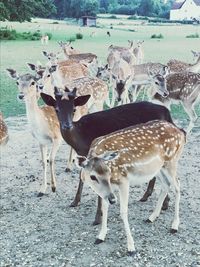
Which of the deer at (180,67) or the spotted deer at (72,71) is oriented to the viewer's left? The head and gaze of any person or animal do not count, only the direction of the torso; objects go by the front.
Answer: the spotted deer

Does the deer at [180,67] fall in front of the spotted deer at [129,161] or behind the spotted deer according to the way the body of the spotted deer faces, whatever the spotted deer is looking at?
behind

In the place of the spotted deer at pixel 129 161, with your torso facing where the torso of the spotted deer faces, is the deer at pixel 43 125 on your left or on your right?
on your right

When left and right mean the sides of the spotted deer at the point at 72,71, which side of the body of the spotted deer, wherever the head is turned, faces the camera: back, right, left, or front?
left

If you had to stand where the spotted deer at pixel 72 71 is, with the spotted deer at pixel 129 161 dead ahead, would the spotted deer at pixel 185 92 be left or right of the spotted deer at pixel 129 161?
left

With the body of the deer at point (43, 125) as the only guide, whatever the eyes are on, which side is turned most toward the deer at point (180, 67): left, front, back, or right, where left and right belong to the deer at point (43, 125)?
back

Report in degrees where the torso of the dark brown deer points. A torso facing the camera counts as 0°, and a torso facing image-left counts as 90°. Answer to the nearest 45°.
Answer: approximately 45°

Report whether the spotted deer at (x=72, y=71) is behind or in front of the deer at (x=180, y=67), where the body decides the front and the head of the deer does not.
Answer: behind

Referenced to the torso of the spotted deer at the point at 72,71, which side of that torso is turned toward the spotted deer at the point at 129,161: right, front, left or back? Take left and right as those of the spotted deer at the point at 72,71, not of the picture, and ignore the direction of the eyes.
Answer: left

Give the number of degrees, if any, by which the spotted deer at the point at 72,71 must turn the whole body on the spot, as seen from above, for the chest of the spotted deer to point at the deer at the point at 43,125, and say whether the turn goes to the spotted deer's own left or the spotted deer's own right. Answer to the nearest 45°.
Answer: approximately 90° to the spotted deer's own left

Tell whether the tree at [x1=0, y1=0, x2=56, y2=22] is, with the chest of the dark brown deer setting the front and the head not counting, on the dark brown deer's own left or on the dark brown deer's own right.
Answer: on the dark brown deer's own right

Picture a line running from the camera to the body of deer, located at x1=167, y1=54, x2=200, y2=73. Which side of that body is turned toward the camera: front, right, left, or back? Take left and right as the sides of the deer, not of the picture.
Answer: right

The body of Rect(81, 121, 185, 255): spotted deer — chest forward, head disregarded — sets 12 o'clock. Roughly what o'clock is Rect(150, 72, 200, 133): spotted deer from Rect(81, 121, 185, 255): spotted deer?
Rect(150, 72, 200, 133): spotted deer is roughly at 5 o'clock from Rect(81, 121, 185, 255): spotted deer.
